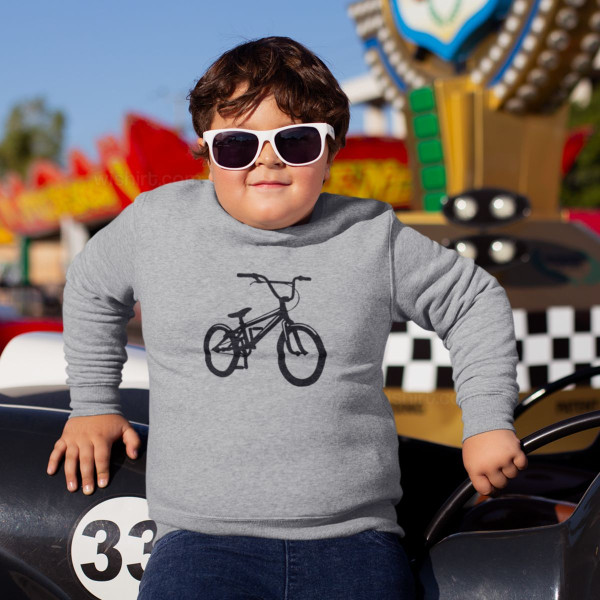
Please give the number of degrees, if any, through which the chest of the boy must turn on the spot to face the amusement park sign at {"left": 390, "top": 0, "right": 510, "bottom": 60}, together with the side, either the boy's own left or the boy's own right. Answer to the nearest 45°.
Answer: approximately 180°

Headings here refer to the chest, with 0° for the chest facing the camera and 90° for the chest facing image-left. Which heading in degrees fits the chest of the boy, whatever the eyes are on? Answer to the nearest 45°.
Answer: approximately 0°

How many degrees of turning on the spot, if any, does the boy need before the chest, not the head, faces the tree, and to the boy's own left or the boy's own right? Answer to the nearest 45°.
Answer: approximately 180°
